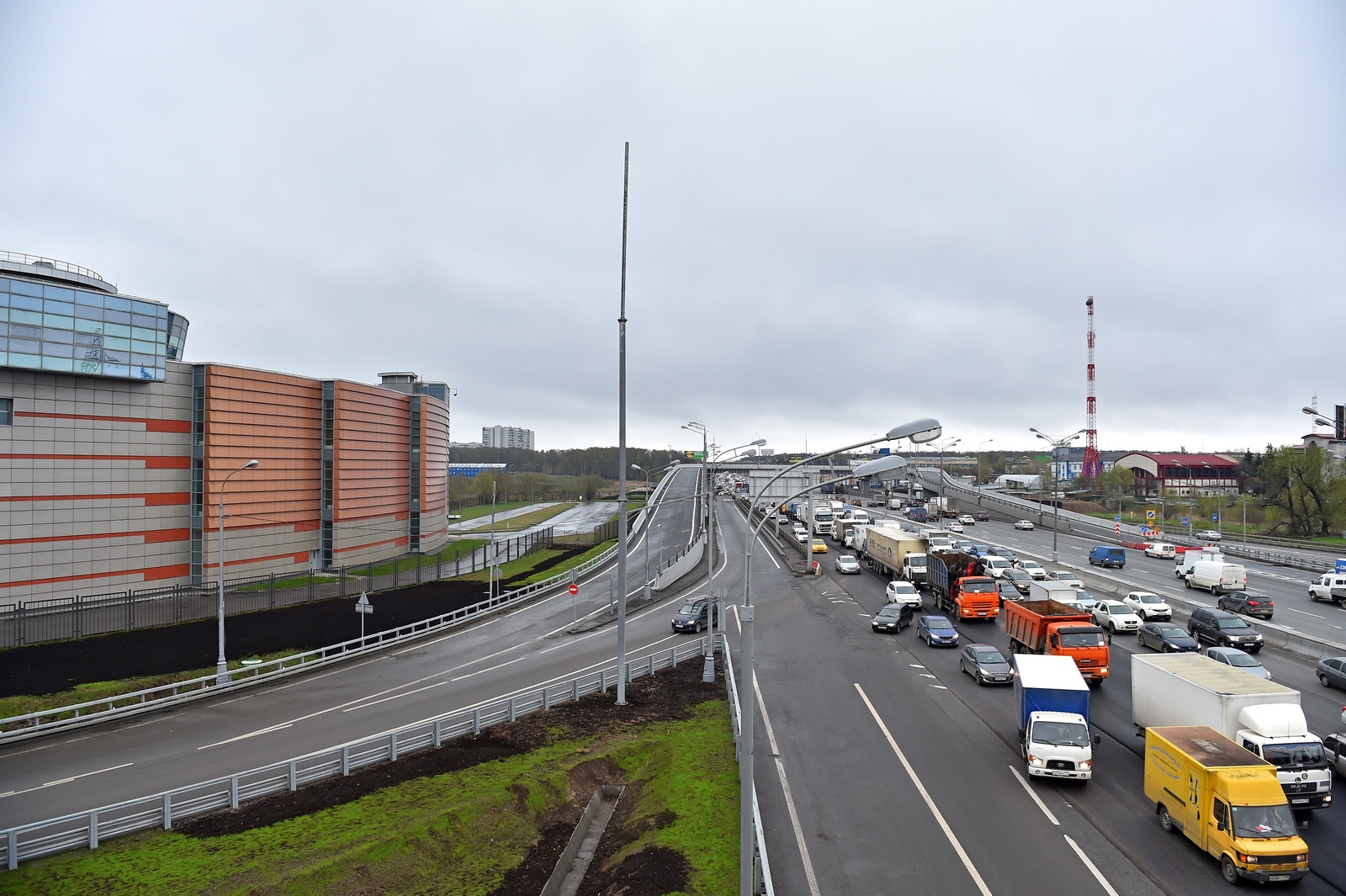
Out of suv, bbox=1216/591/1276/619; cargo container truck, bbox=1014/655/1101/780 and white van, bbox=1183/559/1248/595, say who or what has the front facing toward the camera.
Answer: the cargo container truck

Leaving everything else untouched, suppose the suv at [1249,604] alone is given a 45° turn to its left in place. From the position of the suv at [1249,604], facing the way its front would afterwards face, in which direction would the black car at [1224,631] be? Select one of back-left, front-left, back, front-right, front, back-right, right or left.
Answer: left

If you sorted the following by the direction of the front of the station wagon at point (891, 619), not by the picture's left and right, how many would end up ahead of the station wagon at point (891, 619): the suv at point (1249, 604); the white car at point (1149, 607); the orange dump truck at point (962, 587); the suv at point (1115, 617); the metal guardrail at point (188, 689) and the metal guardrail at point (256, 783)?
2

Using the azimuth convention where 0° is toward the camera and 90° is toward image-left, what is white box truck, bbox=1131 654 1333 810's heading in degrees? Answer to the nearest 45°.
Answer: approximately 315°

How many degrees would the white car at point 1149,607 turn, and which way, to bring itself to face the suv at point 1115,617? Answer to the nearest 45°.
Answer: approximately 90° to its right

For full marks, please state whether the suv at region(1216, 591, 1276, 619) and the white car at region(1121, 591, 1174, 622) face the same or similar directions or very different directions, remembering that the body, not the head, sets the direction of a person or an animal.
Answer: very different directions

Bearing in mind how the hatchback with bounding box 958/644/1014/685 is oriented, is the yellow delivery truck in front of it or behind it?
in front

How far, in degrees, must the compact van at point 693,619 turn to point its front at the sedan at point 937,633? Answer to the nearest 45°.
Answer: approximately 90° to its left

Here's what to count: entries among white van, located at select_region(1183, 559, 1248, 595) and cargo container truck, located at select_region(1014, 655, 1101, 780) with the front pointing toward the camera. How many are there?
1

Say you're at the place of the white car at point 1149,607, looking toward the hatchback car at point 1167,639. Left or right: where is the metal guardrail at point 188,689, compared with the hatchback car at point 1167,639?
right

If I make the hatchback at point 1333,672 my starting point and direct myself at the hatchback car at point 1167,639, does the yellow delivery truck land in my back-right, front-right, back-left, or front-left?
back-left
